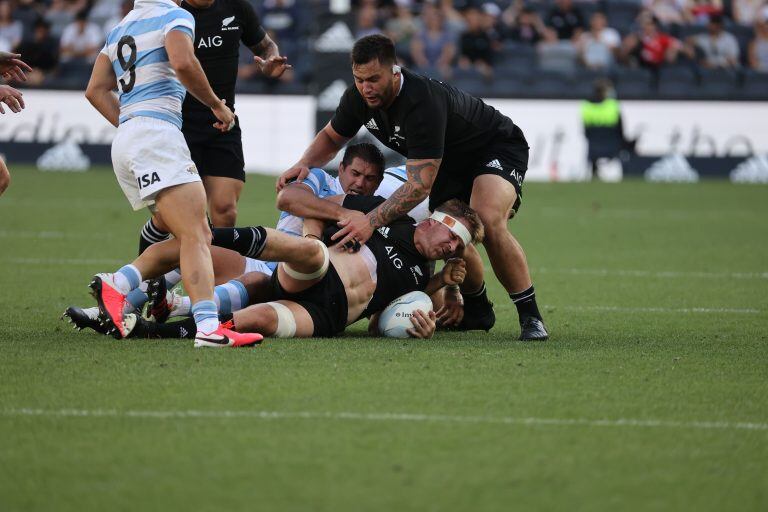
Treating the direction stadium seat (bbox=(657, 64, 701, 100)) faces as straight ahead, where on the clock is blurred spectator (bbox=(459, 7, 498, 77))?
The blurred spectator is roughly at 3 o'clock from the stadium seat.

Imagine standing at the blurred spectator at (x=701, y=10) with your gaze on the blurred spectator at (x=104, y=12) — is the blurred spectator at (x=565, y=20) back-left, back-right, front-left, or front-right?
front-left

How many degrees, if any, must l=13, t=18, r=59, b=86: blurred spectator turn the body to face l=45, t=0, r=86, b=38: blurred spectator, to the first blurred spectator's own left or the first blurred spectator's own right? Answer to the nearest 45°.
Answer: approximately 180°

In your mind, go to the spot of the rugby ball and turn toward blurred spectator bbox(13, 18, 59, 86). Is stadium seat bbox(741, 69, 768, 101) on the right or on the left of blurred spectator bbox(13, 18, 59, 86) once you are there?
right

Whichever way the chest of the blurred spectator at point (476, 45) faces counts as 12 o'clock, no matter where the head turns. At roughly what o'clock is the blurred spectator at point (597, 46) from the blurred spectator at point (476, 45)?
the blurred spectator at point (597, 46) is roughly at 9 o'clock from the blurred spectator at point (476, 45).

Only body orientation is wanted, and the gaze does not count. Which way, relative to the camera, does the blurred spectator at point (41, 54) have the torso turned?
toward the camera

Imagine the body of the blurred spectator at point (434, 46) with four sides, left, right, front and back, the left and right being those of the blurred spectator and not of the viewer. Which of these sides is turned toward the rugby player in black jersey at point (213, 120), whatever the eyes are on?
front

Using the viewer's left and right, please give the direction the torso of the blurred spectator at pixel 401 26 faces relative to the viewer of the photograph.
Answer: facing the viewer

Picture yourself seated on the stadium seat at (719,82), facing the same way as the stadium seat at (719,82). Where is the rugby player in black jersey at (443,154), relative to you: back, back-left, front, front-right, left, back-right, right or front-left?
front

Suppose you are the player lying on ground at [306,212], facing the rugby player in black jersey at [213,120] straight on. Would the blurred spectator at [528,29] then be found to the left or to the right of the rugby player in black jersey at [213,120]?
right

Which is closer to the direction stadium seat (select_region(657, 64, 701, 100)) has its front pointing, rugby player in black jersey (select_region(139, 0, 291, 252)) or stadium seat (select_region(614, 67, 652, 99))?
the rugby player in black jersey

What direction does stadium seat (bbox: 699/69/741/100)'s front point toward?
toward the camera

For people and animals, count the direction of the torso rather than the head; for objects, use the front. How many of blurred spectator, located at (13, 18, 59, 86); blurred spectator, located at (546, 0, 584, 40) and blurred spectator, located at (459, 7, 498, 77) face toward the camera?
3

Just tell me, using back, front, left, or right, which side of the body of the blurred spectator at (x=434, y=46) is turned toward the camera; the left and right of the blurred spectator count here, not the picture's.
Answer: front
